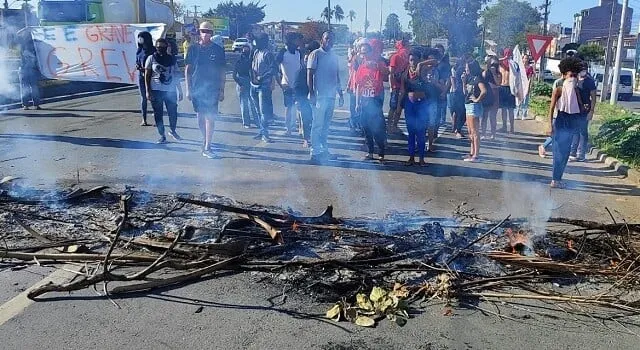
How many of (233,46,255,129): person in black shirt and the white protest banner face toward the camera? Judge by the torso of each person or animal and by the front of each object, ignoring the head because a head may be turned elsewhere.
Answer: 2

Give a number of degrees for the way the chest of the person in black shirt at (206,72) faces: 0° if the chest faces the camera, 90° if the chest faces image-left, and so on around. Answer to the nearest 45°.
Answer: approximately 0°

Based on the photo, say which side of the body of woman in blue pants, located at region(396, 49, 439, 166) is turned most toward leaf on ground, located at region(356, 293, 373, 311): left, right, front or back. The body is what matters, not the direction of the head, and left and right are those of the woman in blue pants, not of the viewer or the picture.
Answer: front

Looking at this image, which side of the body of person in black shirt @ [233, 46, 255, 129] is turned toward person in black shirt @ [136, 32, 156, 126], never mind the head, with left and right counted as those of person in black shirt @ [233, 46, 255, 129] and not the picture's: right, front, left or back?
right

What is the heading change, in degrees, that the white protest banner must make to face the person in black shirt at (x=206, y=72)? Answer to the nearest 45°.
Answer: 0° — it already faces them

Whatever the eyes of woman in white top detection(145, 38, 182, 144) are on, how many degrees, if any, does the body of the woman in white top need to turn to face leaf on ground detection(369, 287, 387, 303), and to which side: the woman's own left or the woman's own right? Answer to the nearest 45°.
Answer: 0° — they already face it

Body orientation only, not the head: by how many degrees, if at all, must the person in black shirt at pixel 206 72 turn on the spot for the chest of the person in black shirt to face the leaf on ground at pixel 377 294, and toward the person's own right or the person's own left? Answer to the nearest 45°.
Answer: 0° — they already face it
